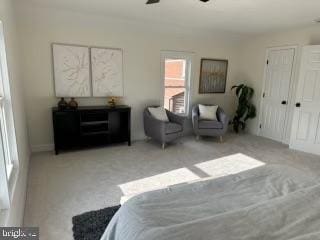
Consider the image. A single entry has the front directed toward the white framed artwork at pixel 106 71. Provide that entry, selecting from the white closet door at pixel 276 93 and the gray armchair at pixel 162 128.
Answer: the white closet door

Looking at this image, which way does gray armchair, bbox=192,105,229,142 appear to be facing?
toward the camera

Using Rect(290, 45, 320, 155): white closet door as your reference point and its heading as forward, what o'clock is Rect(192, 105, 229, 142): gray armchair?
The gray armchair is roughly at 1 o'clock from the white closet door.

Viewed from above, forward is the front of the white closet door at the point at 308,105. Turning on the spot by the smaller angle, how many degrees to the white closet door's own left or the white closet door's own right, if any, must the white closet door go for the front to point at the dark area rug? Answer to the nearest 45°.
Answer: approximately 45° to the white closet door's own left

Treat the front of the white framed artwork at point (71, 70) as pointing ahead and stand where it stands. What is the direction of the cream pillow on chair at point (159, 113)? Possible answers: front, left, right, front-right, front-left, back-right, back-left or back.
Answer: left

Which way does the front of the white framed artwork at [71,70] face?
toward the camera

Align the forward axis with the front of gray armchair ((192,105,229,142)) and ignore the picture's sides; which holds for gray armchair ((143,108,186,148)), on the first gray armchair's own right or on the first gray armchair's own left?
on the first gray armchair's own right

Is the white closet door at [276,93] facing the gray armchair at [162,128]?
yes

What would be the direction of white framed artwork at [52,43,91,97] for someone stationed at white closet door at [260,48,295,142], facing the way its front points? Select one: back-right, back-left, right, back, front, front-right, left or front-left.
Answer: front

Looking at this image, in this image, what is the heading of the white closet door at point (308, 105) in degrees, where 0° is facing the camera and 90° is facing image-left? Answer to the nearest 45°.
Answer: approximately 45°

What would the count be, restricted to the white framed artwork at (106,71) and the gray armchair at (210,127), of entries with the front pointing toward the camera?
2

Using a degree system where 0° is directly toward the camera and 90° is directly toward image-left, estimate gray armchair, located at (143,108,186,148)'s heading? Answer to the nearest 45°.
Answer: approximately 315°

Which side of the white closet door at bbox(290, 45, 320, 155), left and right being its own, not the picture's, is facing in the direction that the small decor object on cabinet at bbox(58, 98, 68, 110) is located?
front

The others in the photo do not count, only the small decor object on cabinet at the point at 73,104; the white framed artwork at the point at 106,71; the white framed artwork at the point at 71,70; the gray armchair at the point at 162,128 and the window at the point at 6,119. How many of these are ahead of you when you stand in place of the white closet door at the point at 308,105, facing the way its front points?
5
